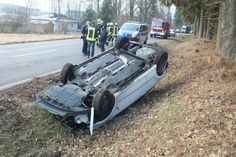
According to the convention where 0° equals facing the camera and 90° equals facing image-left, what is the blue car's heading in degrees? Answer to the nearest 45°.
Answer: approximately 45°

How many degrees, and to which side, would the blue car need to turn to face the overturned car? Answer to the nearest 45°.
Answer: approximately 45° to its left
